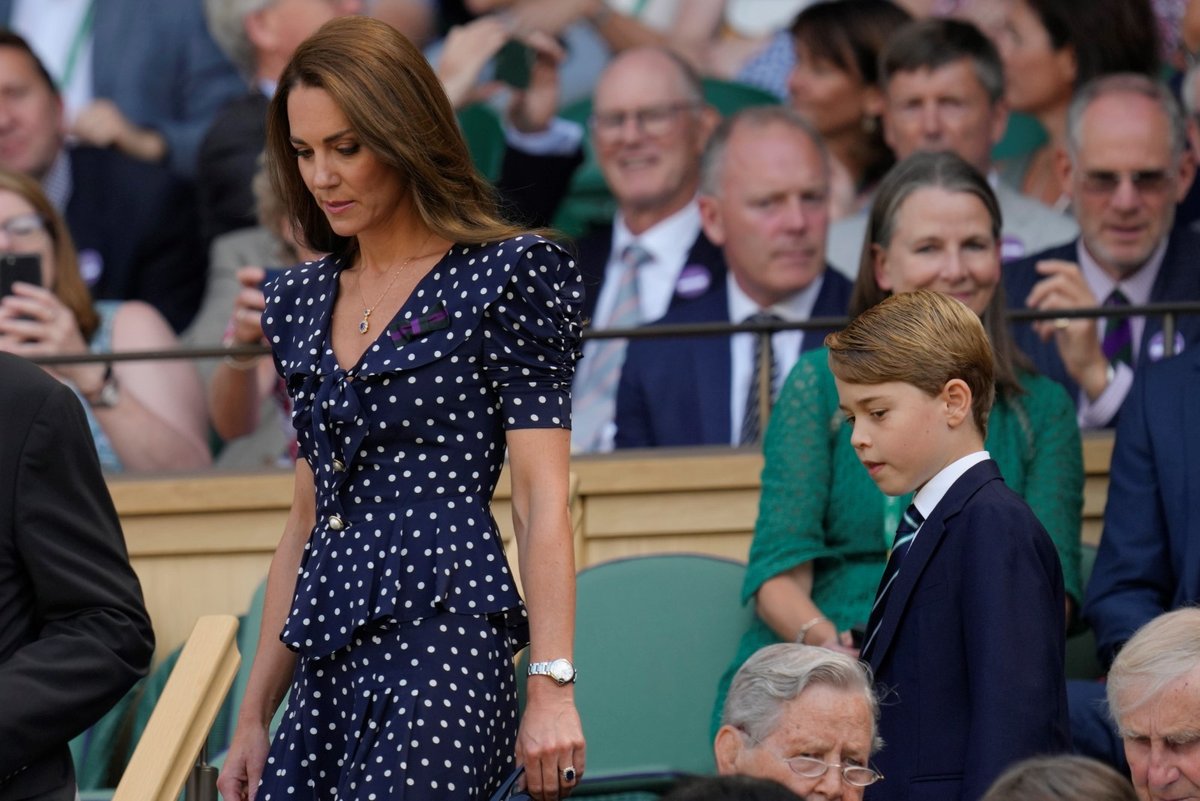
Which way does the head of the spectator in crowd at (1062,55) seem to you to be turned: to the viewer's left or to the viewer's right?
to the viewer's left

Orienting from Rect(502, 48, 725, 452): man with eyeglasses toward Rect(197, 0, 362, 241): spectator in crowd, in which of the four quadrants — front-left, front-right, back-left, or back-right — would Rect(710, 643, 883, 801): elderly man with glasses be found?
back-left

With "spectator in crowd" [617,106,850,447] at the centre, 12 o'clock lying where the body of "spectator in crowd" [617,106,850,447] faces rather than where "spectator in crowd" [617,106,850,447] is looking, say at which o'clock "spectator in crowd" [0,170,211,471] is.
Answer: "spectator in crowd" [0,170,211,471] is roughly at 4 o'clock from "spectator in crowd" [617,106,850,447].

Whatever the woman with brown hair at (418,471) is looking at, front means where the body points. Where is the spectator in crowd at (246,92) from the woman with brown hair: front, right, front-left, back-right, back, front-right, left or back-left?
back-right

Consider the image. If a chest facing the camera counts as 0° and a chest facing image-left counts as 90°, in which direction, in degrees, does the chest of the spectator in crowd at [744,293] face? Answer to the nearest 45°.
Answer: approximately 315°

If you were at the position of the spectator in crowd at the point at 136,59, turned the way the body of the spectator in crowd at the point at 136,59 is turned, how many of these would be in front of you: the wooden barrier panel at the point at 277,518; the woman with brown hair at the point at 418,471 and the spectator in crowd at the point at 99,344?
3

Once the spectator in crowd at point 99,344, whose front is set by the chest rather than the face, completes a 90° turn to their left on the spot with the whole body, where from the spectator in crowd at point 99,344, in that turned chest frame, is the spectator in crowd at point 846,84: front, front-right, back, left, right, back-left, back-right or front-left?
front-left

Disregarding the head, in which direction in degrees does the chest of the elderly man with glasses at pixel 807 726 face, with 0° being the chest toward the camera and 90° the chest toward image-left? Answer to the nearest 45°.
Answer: approximately 315°
